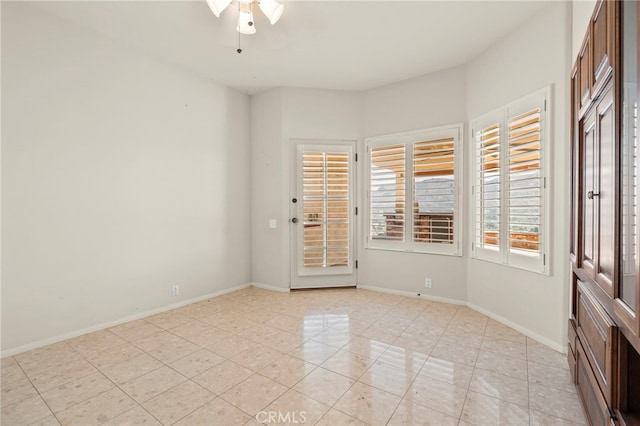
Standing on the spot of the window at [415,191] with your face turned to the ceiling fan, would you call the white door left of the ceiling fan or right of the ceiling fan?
right

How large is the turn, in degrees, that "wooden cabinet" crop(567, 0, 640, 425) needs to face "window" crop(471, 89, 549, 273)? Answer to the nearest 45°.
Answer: approximately 90° to its right

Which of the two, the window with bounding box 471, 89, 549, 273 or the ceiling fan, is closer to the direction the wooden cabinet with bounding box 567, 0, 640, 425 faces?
the ceiling fan

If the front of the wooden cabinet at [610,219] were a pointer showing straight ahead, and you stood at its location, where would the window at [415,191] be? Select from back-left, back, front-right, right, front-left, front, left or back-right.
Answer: front-right

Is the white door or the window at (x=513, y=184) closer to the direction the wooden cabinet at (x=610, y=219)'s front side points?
the white door

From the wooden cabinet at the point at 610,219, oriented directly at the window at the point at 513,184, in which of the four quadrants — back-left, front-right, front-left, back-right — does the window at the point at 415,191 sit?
front-left

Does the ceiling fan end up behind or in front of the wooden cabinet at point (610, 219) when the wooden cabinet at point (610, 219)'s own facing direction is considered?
in front

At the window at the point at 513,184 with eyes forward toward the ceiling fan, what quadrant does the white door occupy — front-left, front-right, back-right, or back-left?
front-right

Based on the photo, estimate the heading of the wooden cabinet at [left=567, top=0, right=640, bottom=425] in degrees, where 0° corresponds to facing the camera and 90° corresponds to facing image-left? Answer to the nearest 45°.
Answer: approximately 90°

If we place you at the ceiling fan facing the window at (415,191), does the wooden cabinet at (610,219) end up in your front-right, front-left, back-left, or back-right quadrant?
front-right

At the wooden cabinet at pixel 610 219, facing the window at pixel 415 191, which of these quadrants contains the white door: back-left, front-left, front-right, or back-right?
front-left
